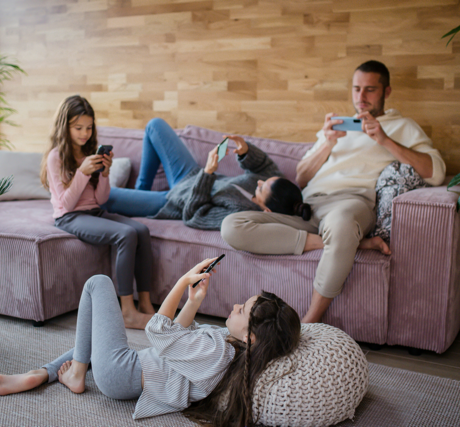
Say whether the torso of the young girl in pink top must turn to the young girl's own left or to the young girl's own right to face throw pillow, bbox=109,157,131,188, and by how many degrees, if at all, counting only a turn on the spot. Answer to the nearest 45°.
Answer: approximately 135° to the young girl's own left

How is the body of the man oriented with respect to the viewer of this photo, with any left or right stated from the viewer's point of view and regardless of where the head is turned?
facing the viewer and to the left of the viewer

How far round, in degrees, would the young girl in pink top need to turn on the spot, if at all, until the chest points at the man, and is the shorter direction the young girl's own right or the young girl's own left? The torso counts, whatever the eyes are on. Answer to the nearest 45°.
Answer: approximately 45° to the young girl's own left

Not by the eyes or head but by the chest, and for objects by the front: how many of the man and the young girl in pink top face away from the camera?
0

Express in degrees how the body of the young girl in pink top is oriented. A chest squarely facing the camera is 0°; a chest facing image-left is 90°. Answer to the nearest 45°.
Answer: approximately 315°

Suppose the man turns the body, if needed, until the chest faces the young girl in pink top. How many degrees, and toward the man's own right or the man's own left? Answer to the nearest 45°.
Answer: approximately 45° to the man's own right

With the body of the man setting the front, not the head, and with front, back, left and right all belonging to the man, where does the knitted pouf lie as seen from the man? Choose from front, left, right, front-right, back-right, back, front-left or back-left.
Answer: front-left

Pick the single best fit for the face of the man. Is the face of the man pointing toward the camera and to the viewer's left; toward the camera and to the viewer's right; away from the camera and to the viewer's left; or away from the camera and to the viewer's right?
toward the camera and to the viewer's left

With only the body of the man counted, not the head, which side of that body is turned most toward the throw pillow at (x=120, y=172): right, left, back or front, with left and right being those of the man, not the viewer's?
right

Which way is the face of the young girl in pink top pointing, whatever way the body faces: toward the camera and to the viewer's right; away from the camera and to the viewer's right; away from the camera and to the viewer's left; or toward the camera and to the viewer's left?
toward the camera and to the viewer's right
